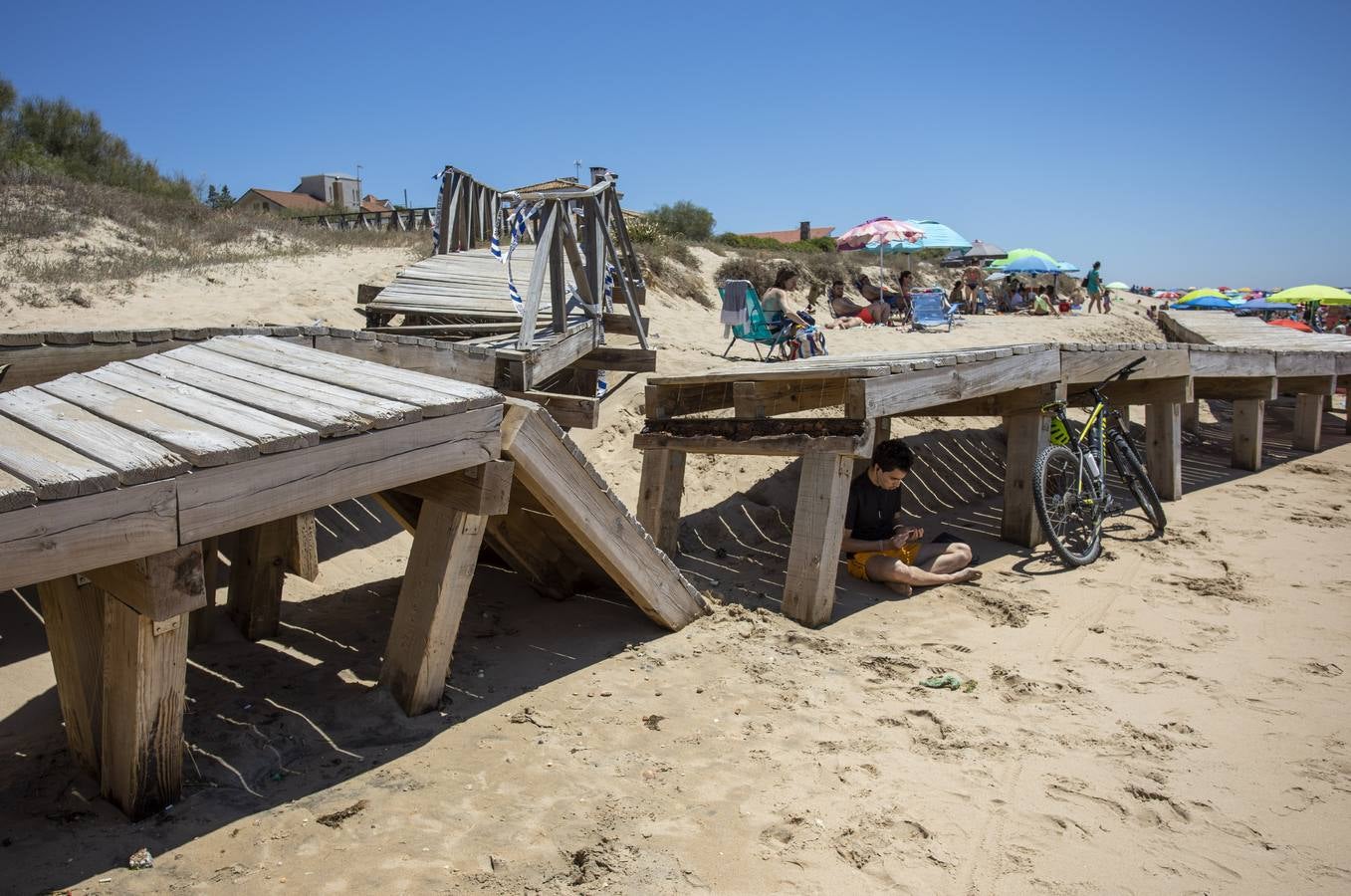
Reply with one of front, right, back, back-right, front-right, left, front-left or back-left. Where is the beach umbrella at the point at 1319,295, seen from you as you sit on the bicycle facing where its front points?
front-left

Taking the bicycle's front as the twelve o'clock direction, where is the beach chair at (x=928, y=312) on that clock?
The beach chair is roughly at 10 o'clock from the bicycle.

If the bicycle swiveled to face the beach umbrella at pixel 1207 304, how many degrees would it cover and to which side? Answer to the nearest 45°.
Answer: approximately 45° to its left

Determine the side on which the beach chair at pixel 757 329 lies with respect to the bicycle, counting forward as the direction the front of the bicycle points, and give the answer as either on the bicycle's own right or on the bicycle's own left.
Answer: on the bicycle's own left

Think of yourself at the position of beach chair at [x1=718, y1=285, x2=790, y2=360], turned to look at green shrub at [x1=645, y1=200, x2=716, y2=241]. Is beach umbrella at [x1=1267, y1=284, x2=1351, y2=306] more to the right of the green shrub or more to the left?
right

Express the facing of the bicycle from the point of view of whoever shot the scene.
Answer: facing away from the viewer and to the right of the viewer

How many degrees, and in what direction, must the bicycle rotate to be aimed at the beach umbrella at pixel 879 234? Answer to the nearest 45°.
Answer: approximately 45° to its left

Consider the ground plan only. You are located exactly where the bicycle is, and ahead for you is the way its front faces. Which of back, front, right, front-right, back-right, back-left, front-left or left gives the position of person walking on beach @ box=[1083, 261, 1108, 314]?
front-left

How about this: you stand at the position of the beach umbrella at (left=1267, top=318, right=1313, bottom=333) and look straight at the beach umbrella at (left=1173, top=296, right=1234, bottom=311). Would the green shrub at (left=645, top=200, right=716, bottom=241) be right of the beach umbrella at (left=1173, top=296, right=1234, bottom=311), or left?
left

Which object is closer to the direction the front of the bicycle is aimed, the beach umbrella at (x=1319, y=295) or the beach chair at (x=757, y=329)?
the beach umbrella

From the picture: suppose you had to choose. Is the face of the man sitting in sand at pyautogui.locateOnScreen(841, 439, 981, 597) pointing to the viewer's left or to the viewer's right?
to the viewer's right
